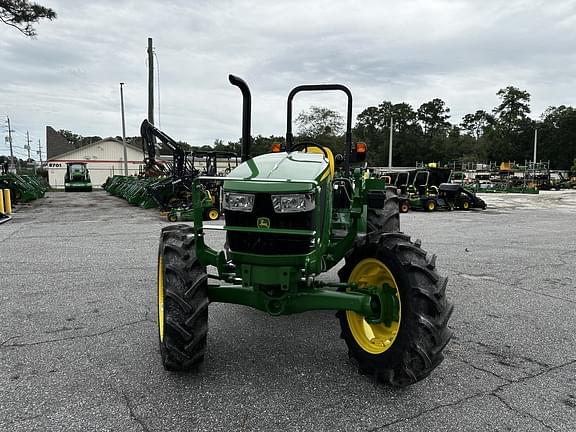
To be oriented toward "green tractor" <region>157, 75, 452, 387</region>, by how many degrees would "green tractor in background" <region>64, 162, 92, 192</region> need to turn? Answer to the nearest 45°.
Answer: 0° — it already faces it

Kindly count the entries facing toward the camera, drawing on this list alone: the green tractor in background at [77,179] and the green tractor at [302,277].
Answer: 2

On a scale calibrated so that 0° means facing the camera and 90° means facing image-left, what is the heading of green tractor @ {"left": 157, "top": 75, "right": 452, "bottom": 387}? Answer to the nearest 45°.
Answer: approximately 0°

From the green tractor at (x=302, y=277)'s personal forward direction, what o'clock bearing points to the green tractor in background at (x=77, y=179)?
The green tractor in background is roughly at 5 o'clock from the green tractor.

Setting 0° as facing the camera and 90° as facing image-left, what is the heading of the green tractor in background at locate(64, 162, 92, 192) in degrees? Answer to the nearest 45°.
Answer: approximately 0°

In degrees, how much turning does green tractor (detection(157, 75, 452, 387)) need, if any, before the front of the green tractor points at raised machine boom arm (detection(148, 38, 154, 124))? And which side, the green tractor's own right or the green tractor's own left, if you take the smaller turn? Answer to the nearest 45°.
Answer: approximately 180°
